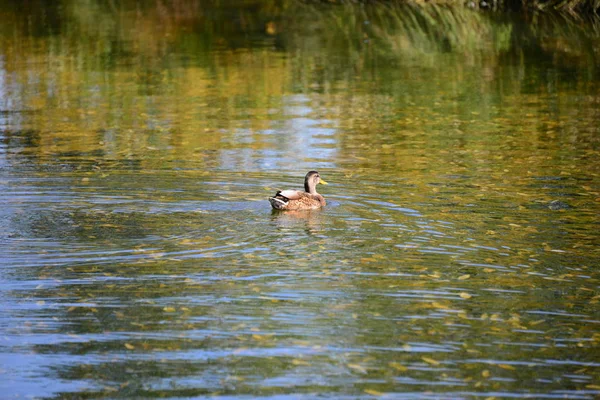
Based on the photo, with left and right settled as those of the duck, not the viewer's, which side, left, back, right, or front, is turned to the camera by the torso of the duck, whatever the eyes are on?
right
